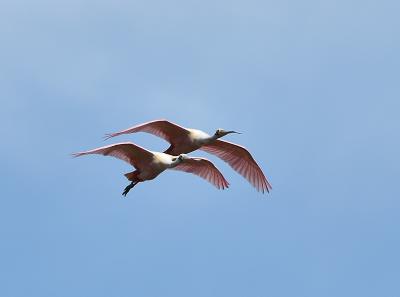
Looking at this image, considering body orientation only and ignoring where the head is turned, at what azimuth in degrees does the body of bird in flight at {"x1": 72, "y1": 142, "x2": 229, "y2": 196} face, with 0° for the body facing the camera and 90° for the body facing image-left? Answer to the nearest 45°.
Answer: approximately 315°
